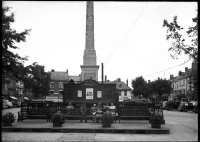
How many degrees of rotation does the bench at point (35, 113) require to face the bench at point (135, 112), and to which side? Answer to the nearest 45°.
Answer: approximately 90° to its left

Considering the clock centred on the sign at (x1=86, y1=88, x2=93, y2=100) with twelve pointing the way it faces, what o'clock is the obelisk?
The obelisk is roughly at 6 o'clock from the sign.

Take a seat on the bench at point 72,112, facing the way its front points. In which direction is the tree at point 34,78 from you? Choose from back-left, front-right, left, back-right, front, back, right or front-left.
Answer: back-right

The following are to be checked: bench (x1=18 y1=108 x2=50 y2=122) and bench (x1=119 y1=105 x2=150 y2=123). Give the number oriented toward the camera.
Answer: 2

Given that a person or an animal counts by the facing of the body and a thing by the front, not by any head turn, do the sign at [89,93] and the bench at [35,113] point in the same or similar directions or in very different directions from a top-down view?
same or similar directions

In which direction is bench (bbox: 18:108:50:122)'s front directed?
toward the camera

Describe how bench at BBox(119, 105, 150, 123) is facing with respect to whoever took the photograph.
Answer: facing the viewer

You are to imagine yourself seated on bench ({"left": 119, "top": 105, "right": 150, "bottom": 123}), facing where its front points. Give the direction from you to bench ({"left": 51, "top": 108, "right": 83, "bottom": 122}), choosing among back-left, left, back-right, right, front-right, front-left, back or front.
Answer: right

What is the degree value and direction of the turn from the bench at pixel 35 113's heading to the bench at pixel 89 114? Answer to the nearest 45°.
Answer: approximately 90° to its left

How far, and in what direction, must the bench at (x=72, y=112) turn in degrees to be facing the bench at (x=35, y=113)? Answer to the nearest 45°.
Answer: approximately 90° to its right

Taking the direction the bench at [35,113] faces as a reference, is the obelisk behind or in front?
behind

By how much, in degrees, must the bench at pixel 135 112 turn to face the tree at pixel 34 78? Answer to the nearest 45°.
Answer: approximately 90° to its right

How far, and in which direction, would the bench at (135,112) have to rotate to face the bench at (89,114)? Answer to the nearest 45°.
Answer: approximately 90° to its right

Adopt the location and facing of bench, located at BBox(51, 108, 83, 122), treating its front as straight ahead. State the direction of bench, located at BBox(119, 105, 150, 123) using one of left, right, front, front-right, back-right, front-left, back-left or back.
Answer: left

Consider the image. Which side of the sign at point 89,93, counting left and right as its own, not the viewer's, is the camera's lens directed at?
front
